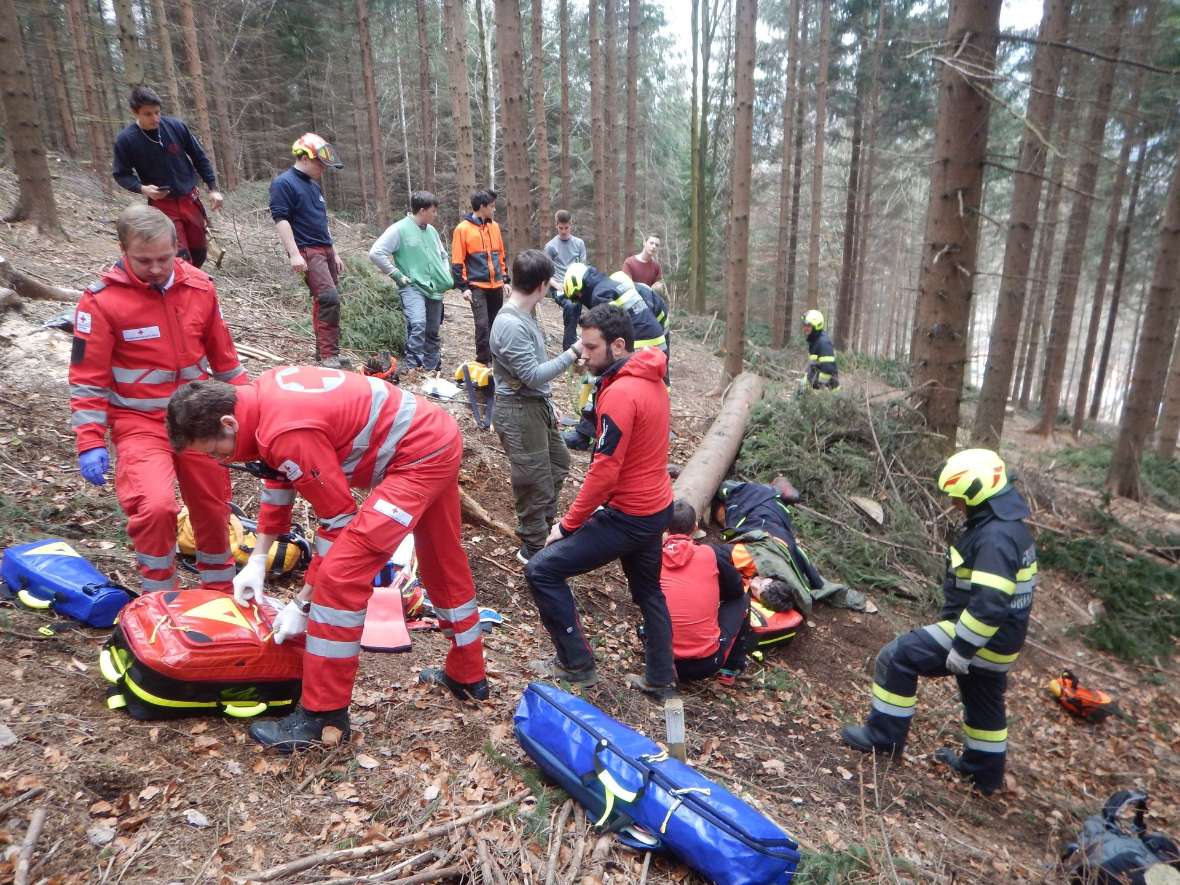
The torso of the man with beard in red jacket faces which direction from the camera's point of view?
to the viewer's left

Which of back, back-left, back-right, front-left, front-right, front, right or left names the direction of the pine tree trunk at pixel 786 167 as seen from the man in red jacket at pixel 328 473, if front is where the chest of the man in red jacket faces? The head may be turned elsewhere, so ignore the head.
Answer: back-right

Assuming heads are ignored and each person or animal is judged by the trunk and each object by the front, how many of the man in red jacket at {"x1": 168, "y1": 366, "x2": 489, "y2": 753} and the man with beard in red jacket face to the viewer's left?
2

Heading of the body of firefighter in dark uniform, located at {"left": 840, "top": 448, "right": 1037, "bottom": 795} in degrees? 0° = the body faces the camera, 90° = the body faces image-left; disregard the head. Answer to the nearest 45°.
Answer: approximately 90°

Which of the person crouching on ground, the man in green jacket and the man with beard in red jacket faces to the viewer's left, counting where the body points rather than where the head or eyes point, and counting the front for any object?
the man with beard in red jacket

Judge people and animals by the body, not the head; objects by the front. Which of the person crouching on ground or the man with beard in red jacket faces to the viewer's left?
the man with beard in red jacket

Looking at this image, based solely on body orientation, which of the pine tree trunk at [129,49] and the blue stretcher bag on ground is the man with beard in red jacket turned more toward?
the pine tree trunk

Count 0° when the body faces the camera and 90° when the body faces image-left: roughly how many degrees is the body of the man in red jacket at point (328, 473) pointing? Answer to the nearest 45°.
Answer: approximately 90°

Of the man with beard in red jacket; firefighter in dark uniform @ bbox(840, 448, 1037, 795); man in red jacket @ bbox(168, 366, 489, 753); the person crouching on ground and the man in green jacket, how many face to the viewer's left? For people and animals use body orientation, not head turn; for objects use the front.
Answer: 3

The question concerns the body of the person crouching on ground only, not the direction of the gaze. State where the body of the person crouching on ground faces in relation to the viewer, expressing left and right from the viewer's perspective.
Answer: facing away from the viewer and to the right of the viewer

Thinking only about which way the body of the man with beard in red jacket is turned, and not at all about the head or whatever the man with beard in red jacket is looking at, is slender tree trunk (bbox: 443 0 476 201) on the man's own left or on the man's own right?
on the man's own right

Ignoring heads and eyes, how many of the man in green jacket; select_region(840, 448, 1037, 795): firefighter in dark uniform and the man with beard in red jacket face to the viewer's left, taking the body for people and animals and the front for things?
2

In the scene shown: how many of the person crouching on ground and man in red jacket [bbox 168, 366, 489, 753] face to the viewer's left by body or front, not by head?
1

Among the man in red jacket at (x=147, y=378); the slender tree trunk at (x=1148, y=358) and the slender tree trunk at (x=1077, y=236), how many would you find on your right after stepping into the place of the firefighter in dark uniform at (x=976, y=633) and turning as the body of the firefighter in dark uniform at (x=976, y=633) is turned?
2

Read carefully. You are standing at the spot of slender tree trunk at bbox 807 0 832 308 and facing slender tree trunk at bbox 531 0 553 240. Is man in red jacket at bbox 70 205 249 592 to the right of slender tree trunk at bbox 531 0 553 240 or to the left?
left
